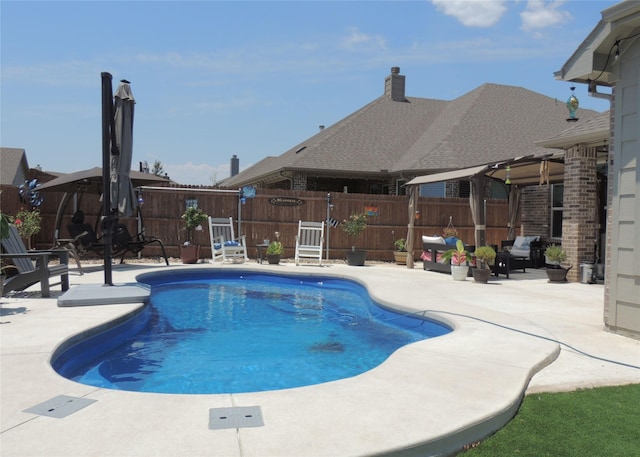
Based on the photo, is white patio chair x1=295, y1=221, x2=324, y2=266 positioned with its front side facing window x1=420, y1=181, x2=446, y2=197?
no

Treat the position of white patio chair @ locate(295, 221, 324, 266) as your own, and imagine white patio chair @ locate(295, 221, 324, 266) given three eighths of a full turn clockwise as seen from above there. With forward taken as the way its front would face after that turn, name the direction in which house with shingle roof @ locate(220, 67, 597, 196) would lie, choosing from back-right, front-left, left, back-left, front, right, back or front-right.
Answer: right

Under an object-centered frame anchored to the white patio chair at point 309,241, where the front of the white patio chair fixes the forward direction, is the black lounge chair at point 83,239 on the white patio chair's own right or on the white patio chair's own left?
on the white patio chair's own right

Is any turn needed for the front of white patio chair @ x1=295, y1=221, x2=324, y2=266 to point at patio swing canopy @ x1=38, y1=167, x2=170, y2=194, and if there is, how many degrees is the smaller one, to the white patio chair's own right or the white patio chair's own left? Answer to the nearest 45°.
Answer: approximately 90° to the white patio chair's own right

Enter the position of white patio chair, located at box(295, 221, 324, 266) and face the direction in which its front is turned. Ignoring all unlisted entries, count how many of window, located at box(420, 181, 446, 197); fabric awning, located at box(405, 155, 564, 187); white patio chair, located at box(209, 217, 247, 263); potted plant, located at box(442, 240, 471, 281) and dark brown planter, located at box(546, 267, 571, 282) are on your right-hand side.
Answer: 1

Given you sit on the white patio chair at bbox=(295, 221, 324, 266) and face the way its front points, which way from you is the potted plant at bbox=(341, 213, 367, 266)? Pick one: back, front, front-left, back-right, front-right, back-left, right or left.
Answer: left

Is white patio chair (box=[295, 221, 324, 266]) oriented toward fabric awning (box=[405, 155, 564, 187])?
no

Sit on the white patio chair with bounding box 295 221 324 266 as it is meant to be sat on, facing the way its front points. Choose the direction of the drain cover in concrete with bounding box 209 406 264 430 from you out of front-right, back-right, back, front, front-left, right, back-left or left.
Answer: front

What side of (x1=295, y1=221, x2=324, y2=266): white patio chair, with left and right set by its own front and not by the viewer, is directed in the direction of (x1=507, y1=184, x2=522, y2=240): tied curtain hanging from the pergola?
left

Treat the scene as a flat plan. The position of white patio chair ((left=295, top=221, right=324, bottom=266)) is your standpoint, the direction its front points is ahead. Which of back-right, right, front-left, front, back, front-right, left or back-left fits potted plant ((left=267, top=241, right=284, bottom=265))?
front-right

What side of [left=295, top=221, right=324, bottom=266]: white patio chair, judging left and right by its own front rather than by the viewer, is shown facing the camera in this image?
front

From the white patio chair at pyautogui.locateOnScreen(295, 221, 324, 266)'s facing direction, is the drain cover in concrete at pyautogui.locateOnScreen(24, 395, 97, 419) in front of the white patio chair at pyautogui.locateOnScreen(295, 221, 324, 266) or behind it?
in front

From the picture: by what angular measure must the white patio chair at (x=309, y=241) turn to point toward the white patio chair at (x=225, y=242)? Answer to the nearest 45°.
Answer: approximately 90° to its right

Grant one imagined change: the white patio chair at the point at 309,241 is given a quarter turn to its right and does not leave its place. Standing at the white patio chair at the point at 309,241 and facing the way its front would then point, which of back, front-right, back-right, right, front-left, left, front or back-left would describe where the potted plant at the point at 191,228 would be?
front
